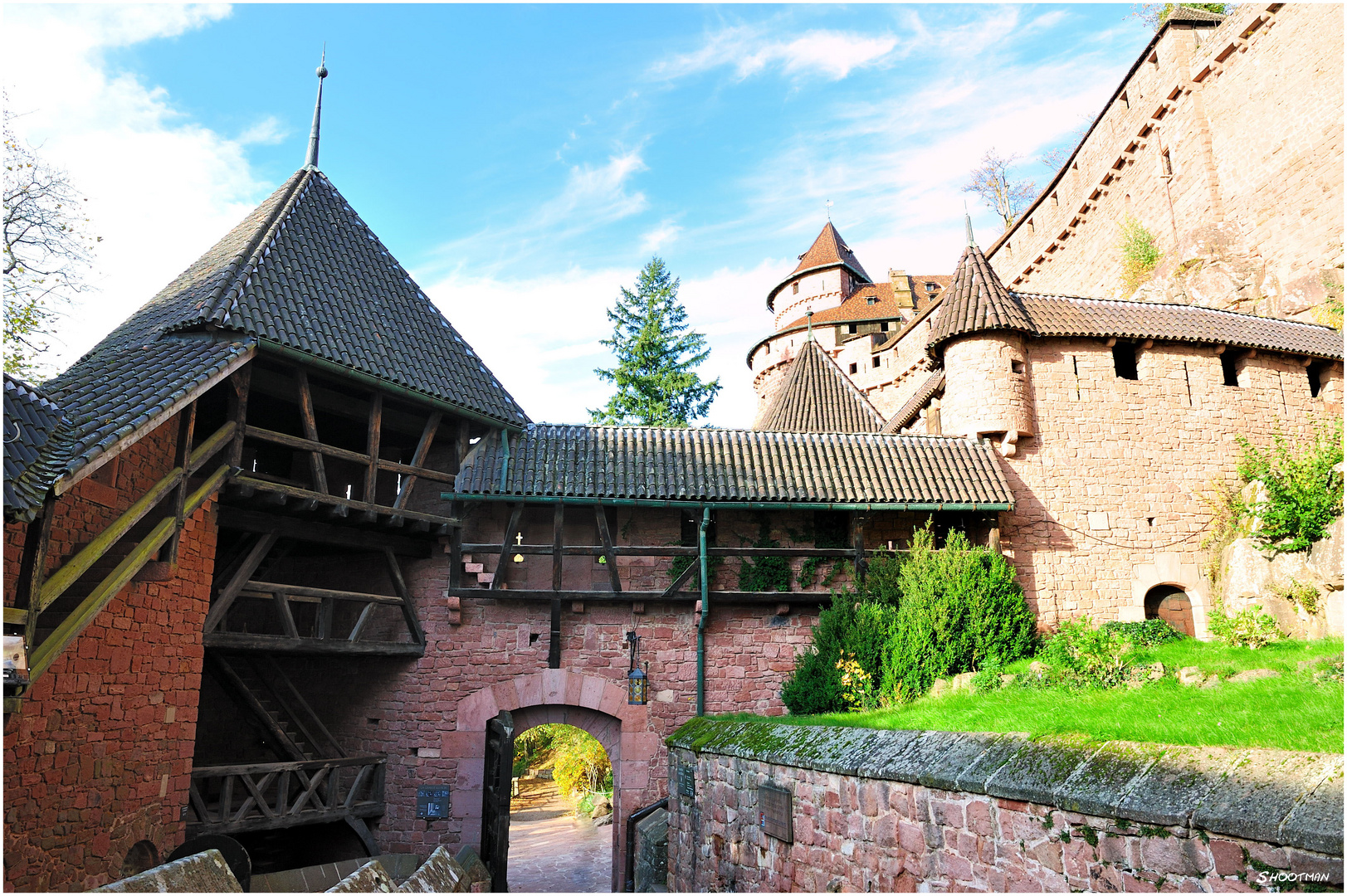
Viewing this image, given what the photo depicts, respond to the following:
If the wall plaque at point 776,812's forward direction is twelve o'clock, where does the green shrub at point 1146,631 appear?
The green shrub is roughly at 6 o'clock from the wall plaque.

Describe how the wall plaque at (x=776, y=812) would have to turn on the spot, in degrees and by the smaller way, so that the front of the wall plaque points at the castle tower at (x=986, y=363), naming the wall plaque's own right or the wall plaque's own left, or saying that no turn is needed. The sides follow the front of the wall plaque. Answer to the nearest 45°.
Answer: approximately 180°

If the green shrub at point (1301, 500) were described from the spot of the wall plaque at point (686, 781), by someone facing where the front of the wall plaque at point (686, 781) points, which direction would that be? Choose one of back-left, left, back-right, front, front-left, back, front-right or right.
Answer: back-left

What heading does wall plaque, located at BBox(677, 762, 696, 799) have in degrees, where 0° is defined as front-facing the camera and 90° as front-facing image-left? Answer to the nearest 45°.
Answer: approximately 45°

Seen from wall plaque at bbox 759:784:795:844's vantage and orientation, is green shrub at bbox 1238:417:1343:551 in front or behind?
behind

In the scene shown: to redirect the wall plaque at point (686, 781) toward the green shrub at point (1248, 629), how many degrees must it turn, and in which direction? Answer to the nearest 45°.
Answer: approximately 135° to its left

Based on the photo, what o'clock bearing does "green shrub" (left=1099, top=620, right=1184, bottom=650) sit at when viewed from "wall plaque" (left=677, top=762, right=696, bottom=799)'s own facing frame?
The green shrub is roughly at 7 o'clock from the wall plaque.

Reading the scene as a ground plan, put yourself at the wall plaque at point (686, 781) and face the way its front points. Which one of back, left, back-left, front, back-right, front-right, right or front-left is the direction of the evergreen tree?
back-right

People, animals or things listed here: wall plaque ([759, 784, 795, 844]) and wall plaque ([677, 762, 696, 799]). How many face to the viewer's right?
0

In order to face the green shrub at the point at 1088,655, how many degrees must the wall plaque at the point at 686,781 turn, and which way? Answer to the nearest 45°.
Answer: approximately 135° to its left
